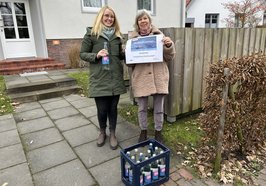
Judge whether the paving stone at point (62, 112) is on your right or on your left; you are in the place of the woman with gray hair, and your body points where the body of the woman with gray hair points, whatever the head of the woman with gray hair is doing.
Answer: on your right

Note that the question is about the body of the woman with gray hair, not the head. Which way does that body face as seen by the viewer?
toward the camera

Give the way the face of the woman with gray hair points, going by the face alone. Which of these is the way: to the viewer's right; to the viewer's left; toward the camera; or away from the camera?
toward the camera

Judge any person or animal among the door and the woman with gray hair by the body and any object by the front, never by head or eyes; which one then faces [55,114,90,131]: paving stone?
the door

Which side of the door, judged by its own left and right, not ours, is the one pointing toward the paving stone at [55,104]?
front

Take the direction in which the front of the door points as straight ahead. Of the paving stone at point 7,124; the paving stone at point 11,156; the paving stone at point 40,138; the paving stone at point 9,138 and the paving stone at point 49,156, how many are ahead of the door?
5

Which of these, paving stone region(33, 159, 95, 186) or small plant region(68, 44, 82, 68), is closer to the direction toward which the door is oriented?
the paving stone

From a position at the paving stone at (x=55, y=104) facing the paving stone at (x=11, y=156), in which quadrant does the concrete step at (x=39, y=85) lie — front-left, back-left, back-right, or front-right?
back-right

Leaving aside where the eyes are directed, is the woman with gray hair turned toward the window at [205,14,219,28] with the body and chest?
no

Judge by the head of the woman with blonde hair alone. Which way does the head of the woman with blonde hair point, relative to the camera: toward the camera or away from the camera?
toward the camera

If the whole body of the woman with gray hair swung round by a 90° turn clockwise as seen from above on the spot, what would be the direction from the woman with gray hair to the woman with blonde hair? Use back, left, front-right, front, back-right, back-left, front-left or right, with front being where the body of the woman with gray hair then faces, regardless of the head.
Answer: front

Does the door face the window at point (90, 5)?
no

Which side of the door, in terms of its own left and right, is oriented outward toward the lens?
front

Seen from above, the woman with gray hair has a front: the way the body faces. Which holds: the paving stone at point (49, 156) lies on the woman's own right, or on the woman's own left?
on the woman's own right

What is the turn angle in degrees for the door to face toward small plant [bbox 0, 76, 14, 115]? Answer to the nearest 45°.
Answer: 0° — it already faces it

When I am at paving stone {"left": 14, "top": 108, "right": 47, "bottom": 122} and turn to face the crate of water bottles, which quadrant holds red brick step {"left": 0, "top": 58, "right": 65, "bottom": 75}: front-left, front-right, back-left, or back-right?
back-left

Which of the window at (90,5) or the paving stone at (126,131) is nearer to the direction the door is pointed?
the paving stone

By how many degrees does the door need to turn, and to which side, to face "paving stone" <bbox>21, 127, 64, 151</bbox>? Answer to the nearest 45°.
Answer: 0° — it already faces it

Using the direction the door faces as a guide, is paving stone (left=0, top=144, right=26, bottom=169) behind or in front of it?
in front

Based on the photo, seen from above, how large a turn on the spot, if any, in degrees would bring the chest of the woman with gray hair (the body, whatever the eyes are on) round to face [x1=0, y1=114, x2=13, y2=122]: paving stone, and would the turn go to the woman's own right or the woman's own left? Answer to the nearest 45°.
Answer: approximately 90° to the woman's own right

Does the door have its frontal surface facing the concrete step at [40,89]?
yes
